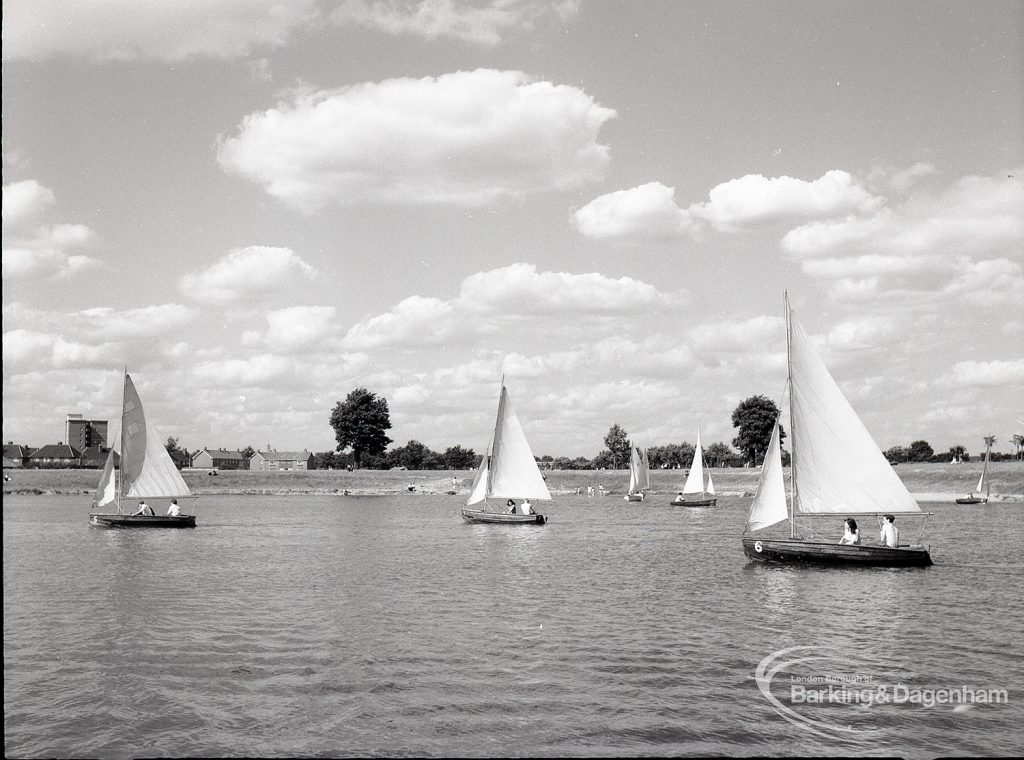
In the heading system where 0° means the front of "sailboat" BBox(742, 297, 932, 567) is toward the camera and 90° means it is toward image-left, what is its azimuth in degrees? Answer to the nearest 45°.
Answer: approximately 90°
